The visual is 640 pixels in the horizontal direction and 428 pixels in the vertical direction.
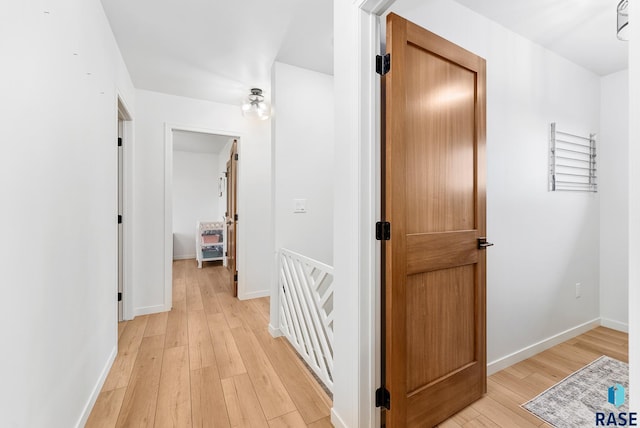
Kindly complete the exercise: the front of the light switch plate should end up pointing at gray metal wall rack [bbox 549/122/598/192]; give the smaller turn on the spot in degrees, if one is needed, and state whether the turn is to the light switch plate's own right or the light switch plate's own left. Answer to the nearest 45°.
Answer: approximately 90° to the light switch plate's own left

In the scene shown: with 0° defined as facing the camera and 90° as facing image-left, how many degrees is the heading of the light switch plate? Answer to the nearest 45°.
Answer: approximately 0°

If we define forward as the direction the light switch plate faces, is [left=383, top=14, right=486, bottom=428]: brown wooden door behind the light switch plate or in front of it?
in front

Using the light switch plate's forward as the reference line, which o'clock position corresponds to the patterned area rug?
The patterned area rug is roughly at 10 o'clock from the light switch plate.

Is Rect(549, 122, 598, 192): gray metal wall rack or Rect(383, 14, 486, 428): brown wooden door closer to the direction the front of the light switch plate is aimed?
the brown wooden door

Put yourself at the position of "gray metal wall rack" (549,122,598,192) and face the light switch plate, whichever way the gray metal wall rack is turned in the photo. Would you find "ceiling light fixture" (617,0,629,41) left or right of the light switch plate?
left

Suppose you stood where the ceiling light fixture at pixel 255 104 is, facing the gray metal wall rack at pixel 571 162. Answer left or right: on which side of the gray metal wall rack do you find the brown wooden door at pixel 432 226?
right

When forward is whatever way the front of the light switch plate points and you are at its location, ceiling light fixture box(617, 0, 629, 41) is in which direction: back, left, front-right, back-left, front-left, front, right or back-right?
front-left
